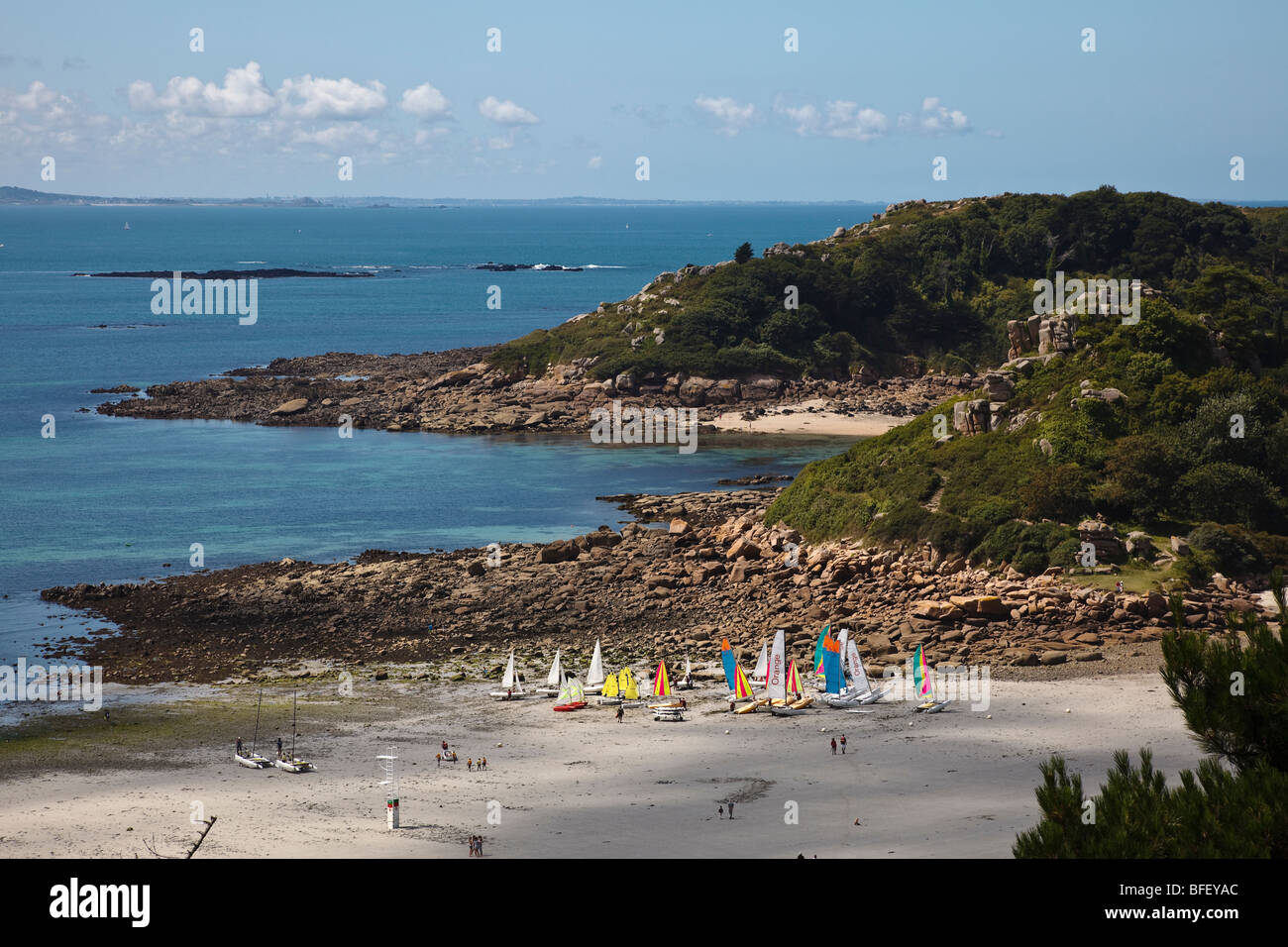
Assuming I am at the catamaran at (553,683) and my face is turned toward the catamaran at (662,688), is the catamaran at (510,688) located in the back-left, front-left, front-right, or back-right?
back-right

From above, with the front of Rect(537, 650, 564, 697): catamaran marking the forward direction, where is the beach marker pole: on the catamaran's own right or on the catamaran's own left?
on the catamaran's own right

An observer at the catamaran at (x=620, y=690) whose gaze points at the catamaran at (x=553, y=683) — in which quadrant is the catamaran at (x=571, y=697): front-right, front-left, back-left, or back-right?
front-left

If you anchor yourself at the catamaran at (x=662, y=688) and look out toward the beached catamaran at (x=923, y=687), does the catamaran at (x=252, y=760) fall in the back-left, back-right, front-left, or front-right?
back-right
